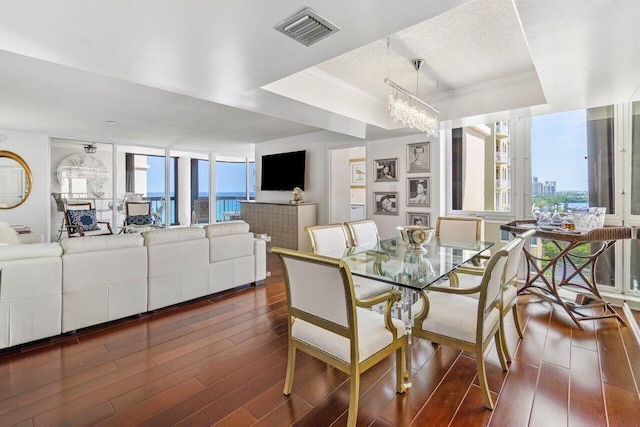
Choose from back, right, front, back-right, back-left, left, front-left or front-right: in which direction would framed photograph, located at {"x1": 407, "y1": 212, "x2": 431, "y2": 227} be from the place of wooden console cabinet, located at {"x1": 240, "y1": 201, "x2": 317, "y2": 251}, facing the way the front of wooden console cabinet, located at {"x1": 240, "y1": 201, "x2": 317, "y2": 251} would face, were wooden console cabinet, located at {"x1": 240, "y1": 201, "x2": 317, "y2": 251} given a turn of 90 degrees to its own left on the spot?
front

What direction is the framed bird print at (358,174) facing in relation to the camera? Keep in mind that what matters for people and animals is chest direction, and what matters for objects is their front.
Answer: toward the camera

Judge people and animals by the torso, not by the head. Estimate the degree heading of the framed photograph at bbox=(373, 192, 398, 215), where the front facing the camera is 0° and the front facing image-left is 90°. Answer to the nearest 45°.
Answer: approximately 0°

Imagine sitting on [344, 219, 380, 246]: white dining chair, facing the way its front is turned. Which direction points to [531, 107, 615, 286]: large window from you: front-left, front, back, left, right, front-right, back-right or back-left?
front-left

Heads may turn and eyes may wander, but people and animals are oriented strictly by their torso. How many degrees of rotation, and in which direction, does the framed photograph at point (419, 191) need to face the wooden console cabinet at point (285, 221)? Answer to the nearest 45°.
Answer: approximately 90° to its right

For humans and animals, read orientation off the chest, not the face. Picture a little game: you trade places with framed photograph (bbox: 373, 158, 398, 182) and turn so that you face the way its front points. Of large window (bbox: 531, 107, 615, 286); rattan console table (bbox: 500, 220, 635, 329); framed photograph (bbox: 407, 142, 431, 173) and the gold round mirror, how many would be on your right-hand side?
1

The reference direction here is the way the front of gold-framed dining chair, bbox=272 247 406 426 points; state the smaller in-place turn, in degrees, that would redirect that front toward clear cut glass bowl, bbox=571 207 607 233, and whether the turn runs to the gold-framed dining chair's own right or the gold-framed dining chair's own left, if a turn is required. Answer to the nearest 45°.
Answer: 0° — it already faces it

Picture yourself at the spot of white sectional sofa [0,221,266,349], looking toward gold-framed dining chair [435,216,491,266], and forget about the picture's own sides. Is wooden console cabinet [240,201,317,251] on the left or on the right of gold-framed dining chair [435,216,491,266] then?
left

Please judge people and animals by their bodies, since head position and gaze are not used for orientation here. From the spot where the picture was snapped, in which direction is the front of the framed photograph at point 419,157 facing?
facing the viewer

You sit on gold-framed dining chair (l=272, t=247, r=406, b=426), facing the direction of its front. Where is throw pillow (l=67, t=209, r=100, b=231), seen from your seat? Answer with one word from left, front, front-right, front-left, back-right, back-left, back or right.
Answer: left

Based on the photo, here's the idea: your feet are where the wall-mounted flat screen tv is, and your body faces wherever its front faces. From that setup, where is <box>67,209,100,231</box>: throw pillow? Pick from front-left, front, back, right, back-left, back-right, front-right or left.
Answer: front-right

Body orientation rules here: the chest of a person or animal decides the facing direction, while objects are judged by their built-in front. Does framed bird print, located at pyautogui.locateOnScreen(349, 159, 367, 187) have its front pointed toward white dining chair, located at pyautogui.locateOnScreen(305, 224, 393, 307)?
yes

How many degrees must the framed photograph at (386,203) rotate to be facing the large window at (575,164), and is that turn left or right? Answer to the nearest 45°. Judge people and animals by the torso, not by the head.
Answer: approximately 45° to its left

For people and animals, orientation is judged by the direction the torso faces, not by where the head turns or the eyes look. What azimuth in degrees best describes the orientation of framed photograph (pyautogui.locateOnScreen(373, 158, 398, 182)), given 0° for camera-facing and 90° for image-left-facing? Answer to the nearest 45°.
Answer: approximately 0°

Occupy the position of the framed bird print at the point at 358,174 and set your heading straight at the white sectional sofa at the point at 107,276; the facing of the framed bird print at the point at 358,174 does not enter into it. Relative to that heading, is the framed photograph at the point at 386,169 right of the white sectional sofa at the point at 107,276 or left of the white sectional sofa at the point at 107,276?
left

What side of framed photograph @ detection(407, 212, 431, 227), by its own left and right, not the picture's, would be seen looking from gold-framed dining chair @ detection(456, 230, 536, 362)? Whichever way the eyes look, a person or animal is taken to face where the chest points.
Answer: front

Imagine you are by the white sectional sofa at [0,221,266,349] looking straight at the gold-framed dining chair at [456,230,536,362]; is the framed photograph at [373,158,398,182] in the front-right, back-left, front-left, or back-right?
front-left

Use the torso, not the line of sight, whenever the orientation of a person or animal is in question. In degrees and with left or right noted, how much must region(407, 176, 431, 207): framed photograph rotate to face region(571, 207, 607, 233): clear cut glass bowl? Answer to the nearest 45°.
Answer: approximately 45° to its left

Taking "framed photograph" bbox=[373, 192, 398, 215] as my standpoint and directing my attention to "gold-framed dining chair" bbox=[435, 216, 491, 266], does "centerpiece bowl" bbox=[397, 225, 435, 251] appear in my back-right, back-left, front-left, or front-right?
front-right
